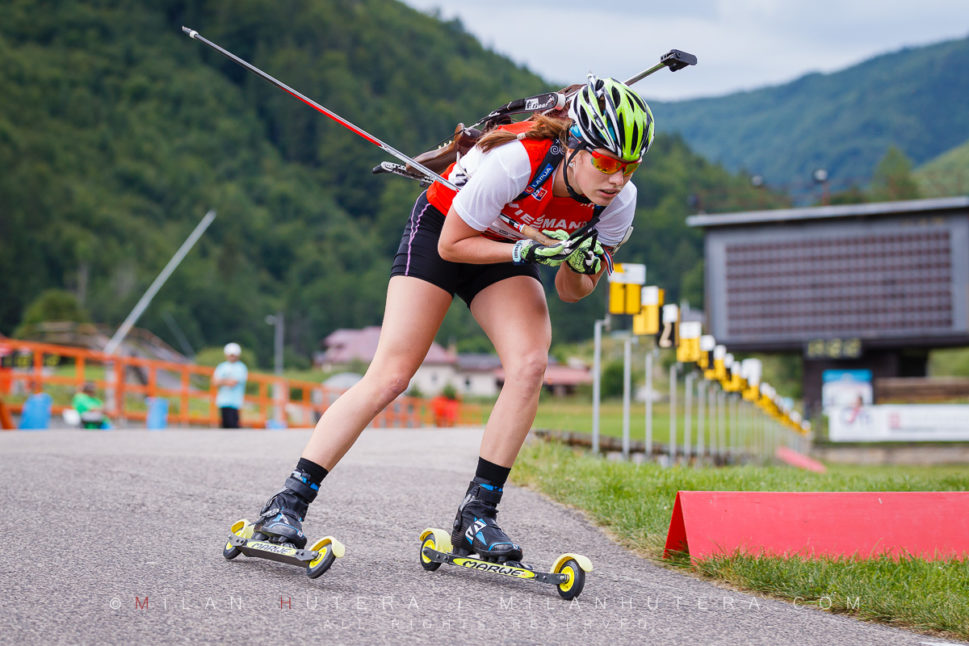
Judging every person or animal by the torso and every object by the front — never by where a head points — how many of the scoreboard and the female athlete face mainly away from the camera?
0

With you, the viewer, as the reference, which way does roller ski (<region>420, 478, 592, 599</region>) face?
facing the viewer and to the right of the viewer

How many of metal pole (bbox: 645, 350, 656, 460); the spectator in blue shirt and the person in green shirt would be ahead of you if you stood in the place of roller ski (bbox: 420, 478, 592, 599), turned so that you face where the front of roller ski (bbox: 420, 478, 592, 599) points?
0

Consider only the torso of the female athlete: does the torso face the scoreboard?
no

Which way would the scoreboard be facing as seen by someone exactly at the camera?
facing the viewer

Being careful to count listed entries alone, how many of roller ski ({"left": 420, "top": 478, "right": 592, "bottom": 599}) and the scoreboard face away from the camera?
0

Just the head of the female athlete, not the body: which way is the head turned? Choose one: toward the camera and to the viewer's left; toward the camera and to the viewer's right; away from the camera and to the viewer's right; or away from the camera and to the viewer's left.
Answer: toward the camera and to the viewer's right

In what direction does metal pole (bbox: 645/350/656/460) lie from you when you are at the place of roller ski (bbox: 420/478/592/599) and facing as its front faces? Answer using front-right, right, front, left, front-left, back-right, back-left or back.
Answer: back-left

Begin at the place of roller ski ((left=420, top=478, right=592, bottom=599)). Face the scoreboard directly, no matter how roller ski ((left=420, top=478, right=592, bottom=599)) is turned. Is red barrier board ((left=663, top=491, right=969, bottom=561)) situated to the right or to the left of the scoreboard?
right

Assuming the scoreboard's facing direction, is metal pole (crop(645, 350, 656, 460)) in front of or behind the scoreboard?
in front

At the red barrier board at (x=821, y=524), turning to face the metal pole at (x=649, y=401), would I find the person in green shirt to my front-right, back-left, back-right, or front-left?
front-left

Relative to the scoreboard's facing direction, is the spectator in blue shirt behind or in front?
in front

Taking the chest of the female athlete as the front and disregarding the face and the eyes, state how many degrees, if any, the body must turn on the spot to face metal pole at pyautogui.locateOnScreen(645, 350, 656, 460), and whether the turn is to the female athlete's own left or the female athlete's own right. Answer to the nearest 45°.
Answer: approximately 135° to the female athlete's own left

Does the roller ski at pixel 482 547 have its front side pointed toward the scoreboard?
no
